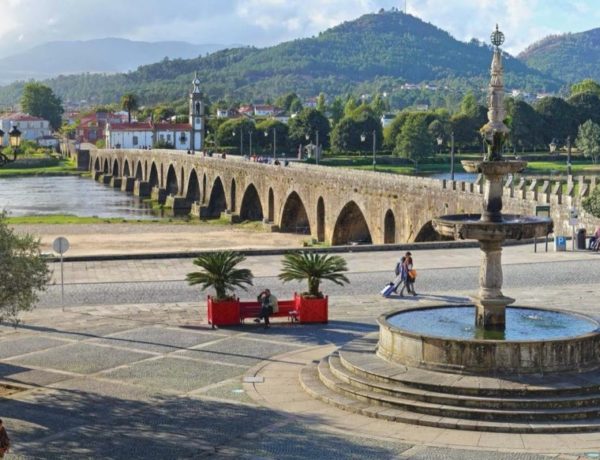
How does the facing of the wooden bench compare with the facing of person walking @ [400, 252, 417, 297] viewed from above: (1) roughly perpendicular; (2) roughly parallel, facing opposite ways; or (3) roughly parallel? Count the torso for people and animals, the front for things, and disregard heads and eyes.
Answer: roughly perpendicular

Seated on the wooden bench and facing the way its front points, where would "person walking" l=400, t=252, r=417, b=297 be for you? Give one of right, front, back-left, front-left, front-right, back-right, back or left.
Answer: back-left

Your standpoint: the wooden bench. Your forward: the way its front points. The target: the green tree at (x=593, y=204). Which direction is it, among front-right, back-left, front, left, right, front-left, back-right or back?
back-left

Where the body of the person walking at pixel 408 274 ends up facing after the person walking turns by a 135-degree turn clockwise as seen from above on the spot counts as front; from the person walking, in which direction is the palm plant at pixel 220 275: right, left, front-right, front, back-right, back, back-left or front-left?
front

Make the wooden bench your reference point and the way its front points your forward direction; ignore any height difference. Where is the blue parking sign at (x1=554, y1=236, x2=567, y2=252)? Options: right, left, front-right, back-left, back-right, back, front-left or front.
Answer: back-left

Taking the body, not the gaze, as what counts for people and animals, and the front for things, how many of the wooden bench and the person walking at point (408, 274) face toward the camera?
1

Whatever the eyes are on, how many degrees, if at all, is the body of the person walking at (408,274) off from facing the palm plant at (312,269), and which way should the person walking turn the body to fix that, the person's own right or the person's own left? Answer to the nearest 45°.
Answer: approximately 135° to the person's own right

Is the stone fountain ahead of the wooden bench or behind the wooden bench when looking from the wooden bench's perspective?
ahead

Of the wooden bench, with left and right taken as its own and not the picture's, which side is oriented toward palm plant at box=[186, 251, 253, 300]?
right

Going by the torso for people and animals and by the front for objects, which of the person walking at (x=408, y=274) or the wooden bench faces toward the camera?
the wooden bench

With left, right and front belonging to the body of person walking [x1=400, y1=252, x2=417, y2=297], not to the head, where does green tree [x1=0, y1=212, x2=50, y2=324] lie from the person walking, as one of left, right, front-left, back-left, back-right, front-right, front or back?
back-right

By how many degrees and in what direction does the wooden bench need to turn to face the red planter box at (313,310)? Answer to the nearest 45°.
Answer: approximately 90° to its left

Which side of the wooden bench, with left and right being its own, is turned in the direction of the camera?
front

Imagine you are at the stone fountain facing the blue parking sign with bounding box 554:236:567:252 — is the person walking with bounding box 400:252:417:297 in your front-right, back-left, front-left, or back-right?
front-left

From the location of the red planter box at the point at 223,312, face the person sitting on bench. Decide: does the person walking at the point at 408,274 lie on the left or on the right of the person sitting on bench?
left

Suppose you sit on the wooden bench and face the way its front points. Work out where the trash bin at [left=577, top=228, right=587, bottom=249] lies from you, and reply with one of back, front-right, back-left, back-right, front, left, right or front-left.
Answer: back-left

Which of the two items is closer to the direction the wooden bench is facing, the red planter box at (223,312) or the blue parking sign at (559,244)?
the red planter box
